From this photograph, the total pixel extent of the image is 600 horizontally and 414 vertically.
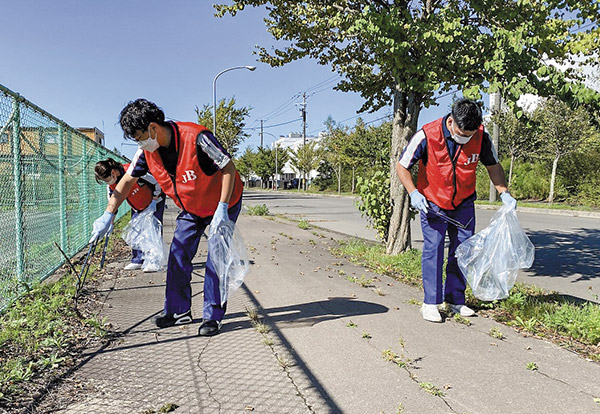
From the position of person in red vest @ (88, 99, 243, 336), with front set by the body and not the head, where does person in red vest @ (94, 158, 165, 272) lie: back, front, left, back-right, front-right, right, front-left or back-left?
back-right

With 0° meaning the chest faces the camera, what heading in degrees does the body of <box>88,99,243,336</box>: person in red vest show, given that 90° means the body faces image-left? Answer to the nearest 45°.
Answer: approximately 45°

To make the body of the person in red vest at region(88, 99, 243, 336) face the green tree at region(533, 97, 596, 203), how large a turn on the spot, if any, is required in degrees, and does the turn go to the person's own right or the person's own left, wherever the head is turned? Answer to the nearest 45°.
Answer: approximately 180°

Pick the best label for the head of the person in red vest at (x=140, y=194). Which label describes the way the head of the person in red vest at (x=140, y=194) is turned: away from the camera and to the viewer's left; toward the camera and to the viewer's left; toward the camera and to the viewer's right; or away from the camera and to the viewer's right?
toward the camera and to the viewer's left

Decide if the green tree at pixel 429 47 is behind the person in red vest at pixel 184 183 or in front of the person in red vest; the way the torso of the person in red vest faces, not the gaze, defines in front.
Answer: behind

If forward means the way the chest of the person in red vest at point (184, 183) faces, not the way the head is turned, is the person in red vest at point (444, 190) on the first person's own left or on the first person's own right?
on the first person's own left

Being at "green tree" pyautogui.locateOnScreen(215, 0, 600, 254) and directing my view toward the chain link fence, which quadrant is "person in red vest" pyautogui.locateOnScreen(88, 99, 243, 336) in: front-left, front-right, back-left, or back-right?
front-left
